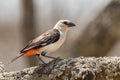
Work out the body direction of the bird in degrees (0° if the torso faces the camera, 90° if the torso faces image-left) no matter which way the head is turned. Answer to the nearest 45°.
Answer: approximately 270°
